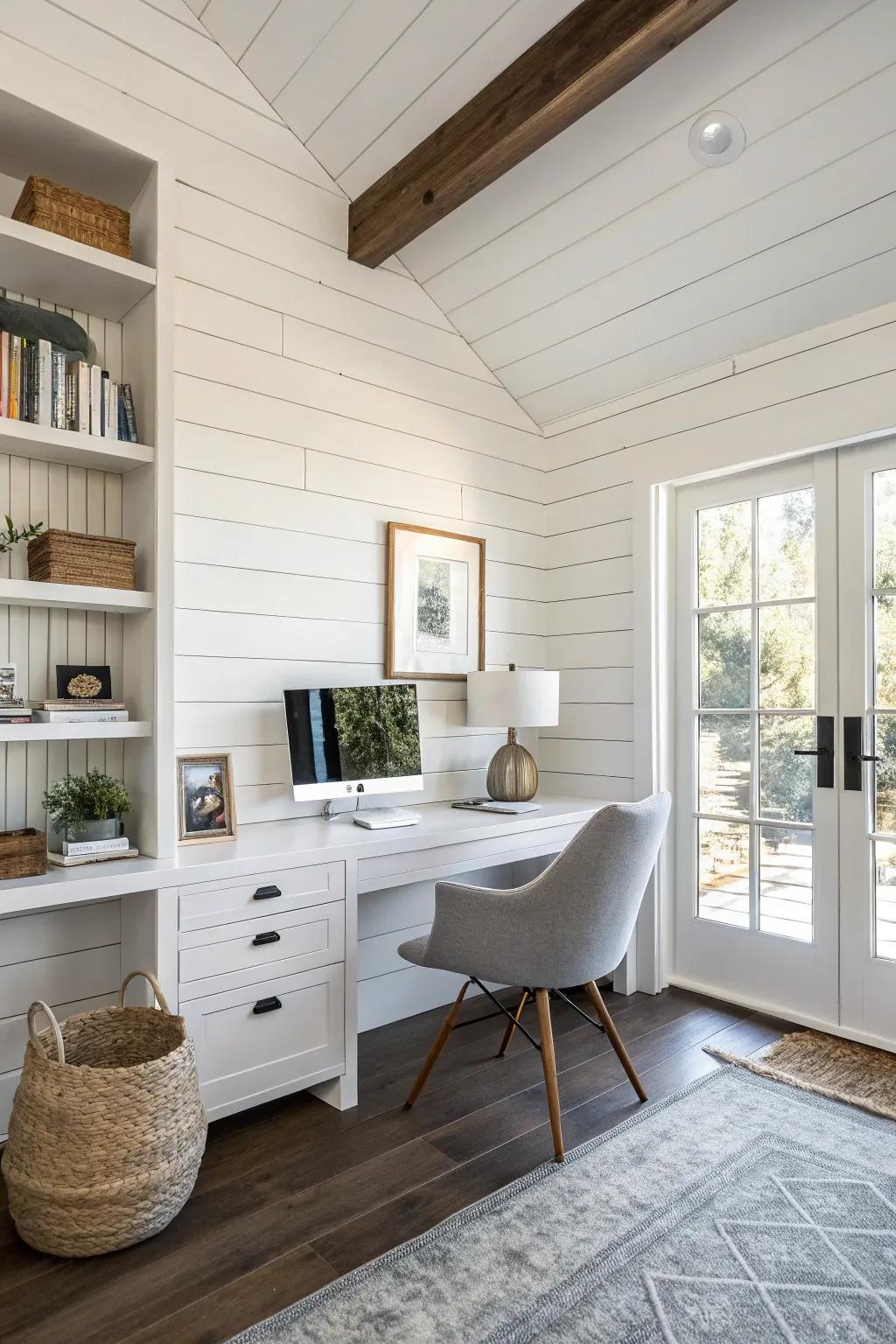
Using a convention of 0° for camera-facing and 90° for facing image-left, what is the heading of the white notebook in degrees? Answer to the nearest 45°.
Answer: approximately 315°

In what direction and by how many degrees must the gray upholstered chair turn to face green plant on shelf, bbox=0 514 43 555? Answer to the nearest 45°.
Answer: approximately 45° to its left

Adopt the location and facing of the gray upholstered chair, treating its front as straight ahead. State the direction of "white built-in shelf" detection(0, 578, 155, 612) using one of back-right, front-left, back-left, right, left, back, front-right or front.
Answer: front-left

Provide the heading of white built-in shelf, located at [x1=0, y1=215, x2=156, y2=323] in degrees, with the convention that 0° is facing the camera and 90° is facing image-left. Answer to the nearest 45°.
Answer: approximately 315°

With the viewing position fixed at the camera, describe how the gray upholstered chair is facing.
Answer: facing away from the viewer and to the left of the viewer

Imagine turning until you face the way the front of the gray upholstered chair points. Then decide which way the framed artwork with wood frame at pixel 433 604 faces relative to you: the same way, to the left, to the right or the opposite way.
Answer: the opposite way

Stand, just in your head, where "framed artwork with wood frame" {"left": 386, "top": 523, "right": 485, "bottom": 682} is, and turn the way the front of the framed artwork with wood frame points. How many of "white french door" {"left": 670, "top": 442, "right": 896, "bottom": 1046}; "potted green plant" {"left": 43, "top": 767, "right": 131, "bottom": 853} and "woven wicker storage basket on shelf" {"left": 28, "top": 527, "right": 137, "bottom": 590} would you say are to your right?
2

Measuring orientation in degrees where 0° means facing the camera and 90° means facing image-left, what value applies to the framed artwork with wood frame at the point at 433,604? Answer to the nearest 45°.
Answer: approximately 315°

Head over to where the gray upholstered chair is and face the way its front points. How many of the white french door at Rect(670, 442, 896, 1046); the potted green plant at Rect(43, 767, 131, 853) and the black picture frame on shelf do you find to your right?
1

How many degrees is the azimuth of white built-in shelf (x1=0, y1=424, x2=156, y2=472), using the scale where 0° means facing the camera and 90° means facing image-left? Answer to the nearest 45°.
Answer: approximately 315°
